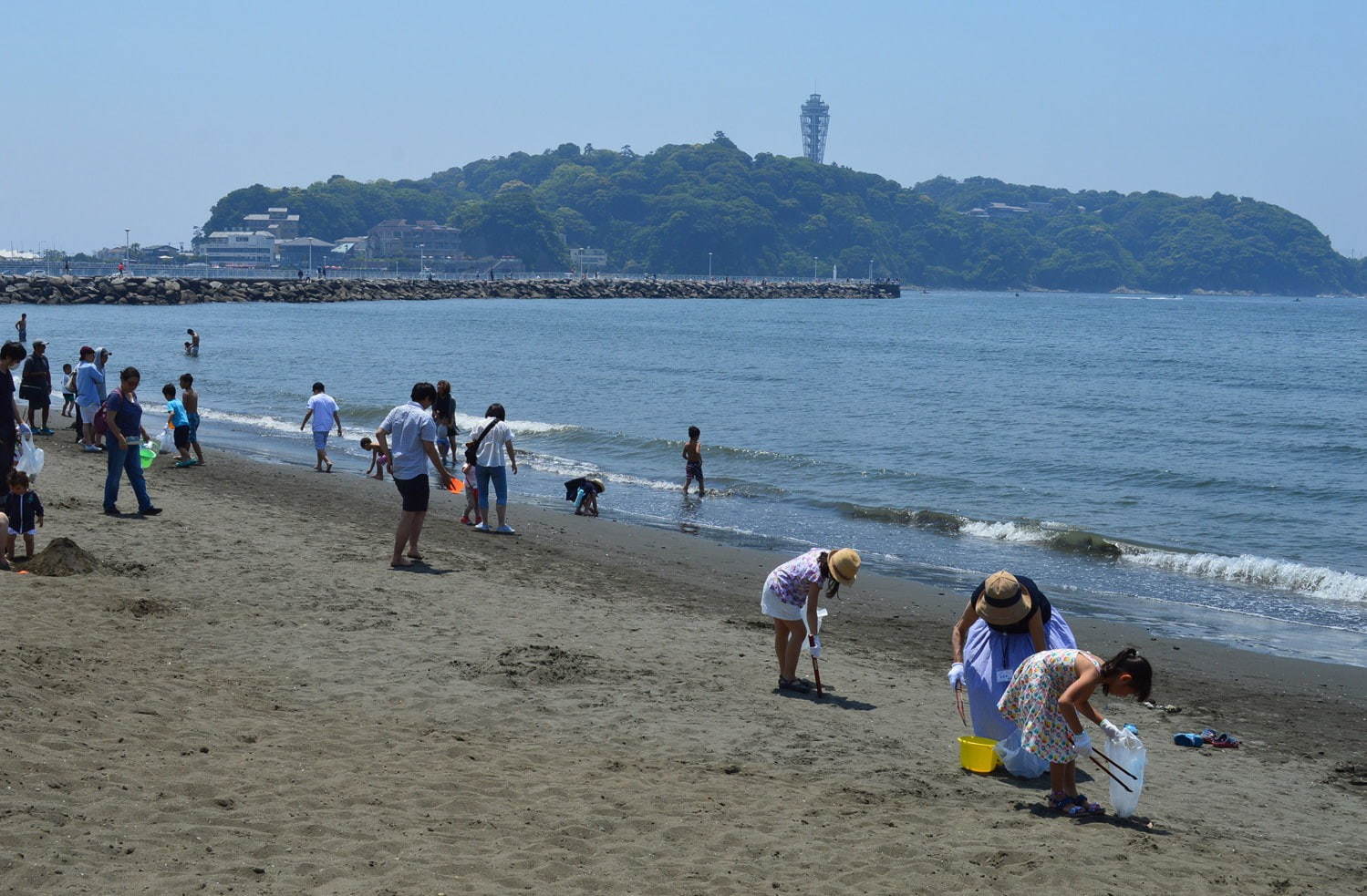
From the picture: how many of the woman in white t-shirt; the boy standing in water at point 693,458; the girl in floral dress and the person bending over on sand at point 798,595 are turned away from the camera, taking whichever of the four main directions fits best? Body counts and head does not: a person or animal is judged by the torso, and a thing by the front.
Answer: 2

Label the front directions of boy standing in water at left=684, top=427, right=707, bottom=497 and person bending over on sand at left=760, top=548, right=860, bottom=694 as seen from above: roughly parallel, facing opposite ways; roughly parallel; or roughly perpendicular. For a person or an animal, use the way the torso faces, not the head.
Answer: roughly perpendicular

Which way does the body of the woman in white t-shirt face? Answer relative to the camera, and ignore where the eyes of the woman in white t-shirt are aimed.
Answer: away from the camera

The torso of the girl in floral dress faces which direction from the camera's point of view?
to the viewer's right

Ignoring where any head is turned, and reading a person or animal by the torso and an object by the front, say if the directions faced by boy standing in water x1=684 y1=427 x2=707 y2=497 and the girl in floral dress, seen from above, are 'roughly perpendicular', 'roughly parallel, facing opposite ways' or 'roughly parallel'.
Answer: roughly perpendicular

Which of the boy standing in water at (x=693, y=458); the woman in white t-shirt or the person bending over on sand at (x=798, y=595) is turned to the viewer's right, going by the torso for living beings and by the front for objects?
the person bending over on sand

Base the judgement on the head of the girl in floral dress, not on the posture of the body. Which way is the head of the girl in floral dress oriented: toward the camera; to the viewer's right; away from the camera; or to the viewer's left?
to the viewer's right

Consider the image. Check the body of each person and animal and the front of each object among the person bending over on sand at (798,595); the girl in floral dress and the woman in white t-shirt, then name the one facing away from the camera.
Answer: the woman in white t-shirt

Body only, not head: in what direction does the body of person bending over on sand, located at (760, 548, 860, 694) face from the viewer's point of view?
to the viewer's right

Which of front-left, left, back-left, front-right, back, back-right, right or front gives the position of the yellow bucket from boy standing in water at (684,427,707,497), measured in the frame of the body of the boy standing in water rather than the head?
back

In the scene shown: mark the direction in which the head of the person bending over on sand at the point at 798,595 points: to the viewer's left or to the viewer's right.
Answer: to the viewer's right

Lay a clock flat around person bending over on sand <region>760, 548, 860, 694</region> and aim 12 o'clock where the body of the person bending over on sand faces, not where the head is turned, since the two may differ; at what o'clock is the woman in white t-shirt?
The woman in white t-shirt is roughly at 8 o'clock from the person bending over on sand.

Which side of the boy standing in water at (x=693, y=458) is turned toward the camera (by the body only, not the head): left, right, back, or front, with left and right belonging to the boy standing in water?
back
